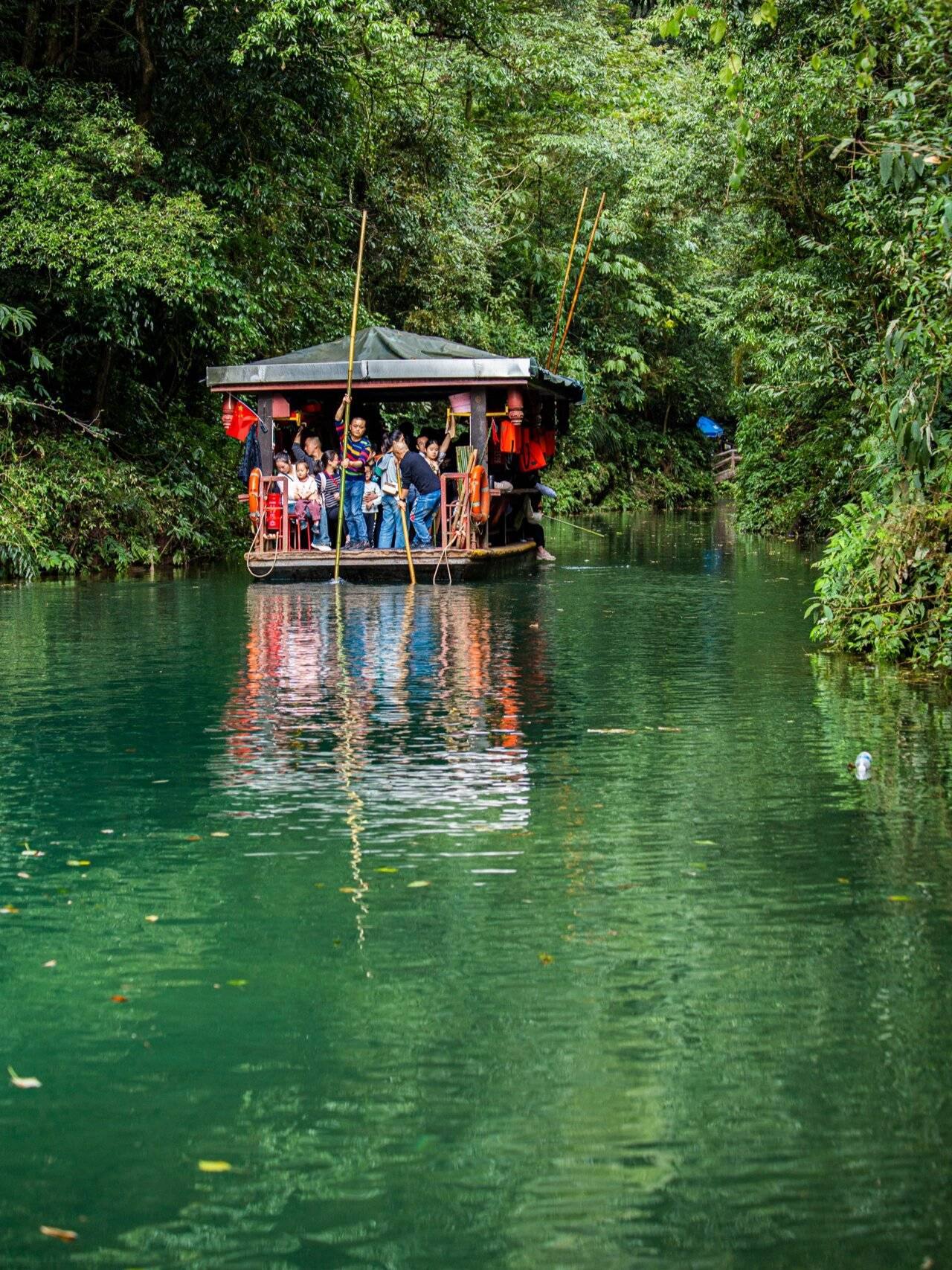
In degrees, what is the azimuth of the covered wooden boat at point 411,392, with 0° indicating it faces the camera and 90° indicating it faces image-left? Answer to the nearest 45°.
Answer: approximately 0°

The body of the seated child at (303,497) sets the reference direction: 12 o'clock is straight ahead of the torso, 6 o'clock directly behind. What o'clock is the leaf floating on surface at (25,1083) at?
The leaf floating on surface is roughly at 12 o'clock from the seated child.

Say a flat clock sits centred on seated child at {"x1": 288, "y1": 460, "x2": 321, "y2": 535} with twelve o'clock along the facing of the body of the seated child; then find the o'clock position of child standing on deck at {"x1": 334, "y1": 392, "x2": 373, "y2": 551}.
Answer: The child standing on deck is roughly at 10 o'clock from the seated child.

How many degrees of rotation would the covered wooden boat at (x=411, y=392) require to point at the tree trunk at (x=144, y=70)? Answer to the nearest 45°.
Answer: approximately 135° to its right

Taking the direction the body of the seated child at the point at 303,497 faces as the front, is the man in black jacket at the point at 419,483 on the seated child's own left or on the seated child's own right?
on the seated child's own left

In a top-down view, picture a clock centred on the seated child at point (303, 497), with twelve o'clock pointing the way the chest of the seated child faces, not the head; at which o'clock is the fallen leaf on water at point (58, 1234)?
The fallen leaf on water is roughly at 12 o'clock from the seated child.
